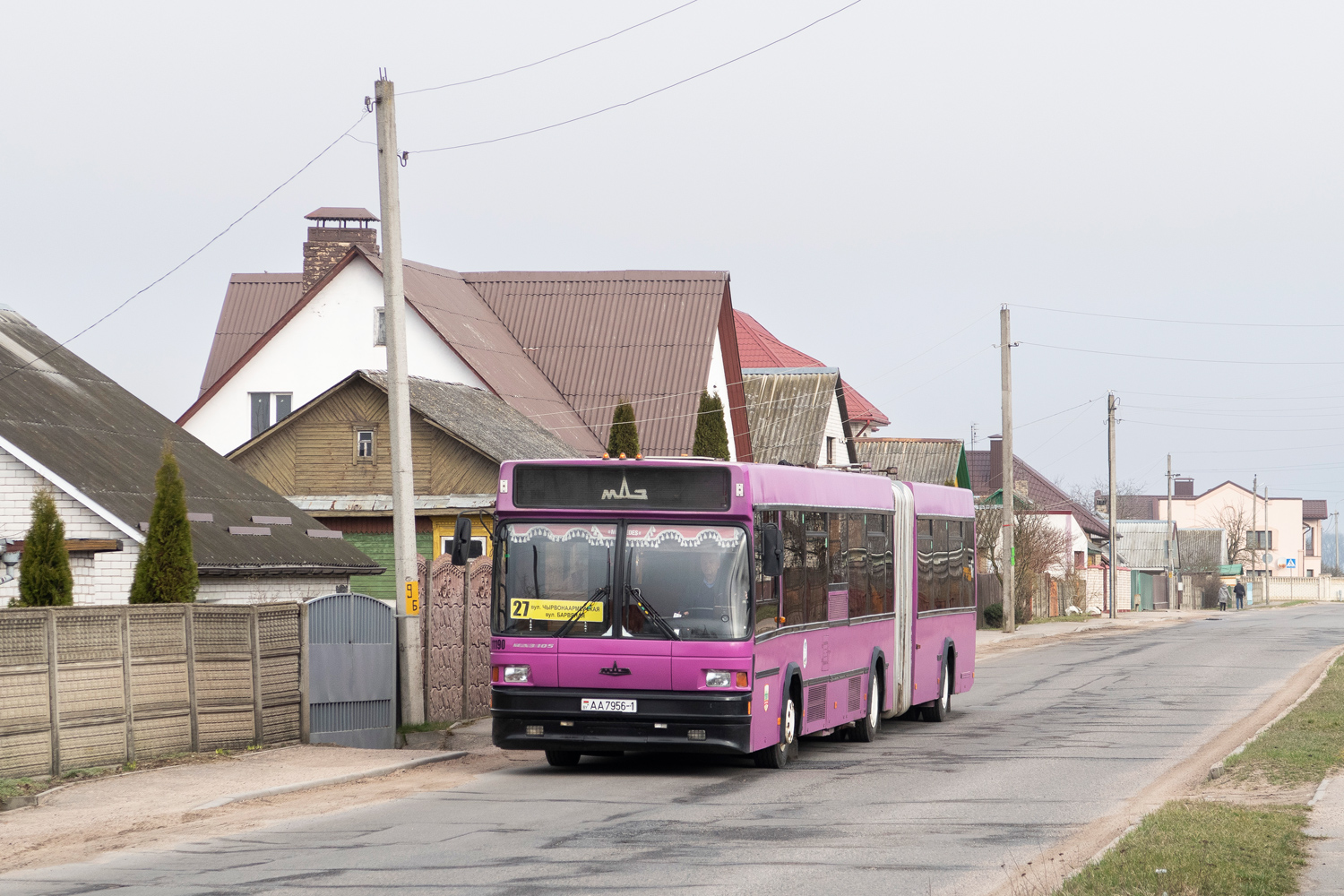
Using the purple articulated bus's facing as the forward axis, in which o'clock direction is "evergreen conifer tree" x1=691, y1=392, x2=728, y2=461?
The evergreen conifer tree is roughly at 6 o'clock from the purple articulated bus.

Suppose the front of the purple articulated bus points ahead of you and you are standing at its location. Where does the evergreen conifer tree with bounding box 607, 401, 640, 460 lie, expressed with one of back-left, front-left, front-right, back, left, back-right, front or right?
back

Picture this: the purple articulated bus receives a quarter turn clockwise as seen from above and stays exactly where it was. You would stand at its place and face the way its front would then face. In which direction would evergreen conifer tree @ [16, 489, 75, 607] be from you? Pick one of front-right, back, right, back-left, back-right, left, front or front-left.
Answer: front

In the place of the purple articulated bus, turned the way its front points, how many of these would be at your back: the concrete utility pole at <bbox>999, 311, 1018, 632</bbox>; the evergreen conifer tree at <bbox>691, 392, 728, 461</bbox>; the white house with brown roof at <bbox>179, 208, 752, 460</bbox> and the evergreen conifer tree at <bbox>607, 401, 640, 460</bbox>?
4

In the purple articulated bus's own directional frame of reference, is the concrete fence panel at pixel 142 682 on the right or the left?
on its right

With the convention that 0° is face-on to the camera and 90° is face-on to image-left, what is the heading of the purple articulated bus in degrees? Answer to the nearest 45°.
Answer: approximately 0°
